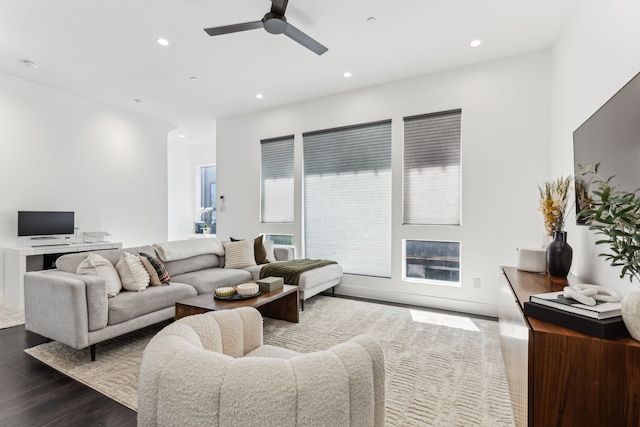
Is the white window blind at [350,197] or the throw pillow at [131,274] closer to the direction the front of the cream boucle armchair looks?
the white window blind

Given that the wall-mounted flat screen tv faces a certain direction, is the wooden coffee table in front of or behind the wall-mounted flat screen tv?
in front

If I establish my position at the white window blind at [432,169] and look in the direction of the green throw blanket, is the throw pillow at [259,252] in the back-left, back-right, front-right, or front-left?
front-right

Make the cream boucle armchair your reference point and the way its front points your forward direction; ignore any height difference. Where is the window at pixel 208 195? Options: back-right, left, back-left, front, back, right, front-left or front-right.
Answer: front-left

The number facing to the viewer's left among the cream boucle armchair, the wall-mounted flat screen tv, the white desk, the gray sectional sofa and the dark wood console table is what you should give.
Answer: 2

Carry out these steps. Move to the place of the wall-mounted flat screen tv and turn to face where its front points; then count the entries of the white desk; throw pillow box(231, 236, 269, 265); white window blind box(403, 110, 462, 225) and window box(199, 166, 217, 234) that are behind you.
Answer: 0

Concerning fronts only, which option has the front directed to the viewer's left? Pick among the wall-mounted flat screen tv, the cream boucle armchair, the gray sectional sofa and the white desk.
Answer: the wall-mounted flat screen tv

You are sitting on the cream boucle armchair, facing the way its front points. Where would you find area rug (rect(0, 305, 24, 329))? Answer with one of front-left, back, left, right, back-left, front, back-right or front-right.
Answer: left

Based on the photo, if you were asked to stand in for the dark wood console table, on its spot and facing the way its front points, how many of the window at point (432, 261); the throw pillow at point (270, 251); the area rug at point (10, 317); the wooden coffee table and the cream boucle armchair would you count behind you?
0

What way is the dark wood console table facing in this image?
to the viewer's left

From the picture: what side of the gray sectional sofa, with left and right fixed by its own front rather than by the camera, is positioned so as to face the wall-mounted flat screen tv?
front

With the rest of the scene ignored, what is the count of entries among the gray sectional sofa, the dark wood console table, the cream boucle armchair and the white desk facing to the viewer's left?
1

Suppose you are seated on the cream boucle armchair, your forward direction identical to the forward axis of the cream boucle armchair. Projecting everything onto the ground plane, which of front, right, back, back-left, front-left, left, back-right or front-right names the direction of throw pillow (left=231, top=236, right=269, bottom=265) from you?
front-left

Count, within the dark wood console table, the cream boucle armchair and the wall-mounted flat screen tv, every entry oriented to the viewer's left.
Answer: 2

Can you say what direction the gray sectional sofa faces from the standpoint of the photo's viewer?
facing the viewer and to the right of the viewer

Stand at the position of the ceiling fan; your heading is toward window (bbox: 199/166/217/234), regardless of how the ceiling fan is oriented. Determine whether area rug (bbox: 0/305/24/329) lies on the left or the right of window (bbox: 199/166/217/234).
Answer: left

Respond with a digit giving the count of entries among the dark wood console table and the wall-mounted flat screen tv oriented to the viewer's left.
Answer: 2

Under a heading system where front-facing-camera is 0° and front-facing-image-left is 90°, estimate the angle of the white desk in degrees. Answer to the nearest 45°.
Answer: approximately 315°
